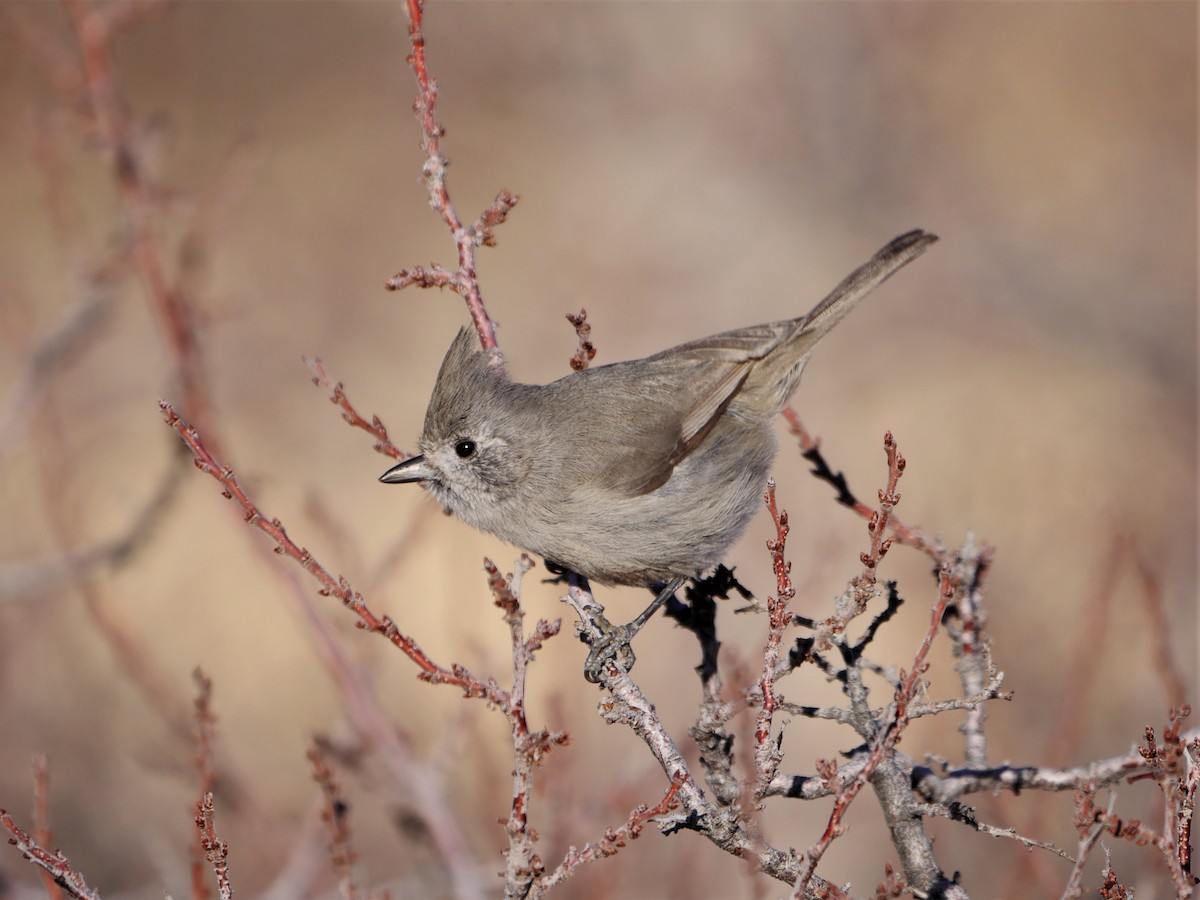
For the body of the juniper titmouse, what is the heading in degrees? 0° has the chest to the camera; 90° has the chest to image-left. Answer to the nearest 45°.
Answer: approximately 90°

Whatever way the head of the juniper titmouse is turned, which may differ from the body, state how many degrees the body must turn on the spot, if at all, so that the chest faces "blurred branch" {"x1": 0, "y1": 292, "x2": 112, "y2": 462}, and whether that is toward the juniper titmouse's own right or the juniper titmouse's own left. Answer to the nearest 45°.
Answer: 0° — it already faces it
